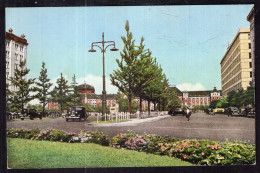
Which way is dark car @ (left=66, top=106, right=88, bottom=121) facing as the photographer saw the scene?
facing the viewer and to the left of the viewer

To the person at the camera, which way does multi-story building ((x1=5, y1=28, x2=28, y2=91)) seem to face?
facing the viewer and to the right of the viewer

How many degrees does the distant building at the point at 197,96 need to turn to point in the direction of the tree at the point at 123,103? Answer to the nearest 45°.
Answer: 0° — it already faces it

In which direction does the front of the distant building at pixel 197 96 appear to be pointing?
toward the camera
